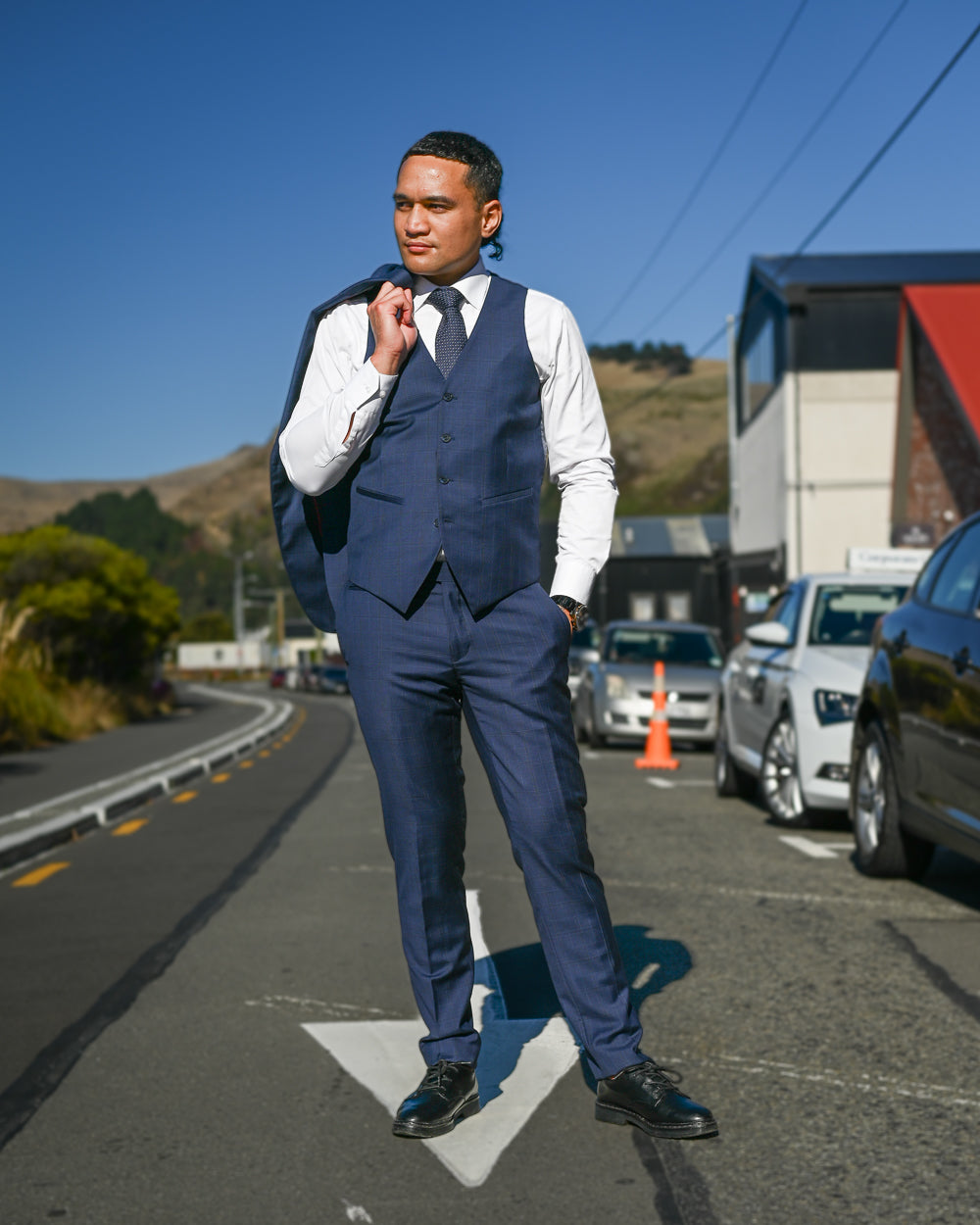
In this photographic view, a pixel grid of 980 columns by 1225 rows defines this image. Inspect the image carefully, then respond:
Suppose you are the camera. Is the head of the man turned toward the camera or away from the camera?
toward the camera

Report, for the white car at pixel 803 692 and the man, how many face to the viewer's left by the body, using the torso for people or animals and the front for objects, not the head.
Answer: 0

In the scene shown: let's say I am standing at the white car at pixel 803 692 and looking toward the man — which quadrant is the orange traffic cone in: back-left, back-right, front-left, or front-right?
back-right

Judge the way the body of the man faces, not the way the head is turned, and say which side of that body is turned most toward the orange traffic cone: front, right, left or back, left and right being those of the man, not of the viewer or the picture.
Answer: back

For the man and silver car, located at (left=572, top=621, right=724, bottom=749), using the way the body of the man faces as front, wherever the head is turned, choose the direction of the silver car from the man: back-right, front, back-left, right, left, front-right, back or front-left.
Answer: back

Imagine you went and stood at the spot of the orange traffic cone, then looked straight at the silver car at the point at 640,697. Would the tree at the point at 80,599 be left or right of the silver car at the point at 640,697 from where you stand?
left

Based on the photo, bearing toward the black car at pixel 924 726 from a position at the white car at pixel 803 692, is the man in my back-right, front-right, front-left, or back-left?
front-right

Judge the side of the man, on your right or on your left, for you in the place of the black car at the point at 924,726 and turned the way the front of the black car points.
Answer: on your right

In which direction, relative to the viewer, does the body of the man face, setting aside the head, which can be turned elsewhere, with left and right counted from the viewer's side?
facing the viewer

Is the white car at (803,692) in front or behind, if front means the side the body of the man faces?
behind

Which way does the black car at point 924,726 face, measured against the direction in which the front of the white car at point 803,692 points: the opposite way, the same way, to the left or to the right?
the same way
